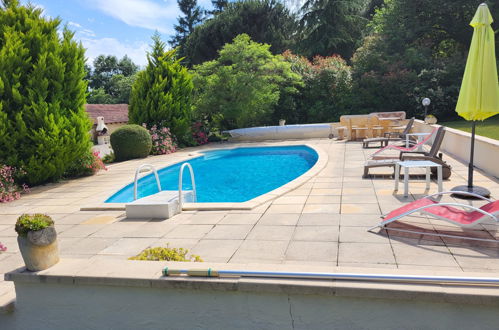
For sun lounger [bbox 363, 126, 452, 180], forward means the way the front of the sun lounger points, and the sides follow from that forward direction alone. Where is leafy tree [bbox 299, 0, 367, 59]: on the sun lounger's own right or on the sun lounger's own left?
on the sun lounger's own right

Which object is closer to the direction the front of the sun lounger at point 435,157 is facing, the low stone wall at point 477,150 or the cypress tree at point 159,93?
the cypress tree

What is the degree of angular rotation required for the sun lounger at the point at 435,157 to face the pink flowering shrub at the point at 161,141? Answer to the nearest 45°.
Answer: approximately 45° to its right

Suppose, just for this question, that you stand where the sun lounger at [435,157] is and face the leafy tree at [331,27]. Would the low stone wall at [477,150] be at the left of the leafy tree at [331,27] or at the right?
right

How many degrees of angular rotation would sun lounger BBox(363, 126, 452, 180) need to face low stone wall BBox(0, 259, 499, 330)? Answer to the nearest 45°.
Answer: approximately 90° to its left

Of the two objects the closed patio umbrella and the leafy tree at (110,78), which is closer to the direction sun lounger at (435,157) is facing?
the leafy tree

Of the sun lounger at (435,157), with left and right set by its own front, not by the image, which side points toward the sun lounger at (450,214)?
left

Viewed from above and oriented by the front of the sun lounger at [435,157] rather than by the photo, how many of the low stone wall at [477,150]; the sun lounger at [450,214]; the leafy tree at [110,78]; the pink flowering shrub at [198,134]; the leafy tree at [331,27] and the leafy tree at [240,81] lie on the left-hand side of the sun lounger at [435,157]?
1

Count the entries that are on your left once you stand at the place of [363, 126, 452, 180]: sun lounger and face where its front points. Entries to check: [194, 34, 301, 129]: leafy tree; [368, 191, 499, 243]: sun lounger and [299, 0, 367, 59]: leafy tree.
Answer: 1

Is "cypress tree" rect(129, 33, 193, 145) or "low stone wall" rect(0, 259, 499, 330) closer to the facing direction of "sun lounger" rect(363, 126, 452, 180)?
the cypress tree

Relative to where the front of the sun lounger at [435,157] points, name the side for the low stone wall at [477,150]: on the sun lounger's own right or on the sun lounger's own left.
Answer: on the sun lounger's own right

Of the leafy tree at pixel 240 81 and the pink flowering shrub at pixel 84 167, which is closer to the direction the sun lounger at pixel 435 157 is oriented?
the pink flowering shrub

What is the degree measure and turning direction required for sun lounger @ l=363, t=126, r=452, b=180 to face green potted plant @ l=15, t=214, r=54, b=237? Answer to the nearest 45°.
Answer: approximately 45° to its left

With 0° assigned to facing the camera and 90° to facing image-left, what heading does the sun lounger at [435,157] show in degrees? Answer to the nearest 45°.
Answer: approximately 90°

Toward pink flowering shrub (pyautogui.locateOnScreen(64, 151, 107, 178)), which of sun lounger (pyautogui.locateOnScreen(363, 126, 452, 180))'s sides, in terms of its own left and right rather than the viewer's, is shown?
front

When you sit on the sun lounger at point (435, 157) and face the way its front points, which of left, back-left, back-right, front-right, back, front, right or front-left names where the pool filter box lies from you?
front-left

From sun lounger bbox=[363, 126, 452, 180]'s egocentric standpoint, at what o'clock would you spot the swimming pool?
The swimming pool is roughly at 1 o'clock from the sun lounger.

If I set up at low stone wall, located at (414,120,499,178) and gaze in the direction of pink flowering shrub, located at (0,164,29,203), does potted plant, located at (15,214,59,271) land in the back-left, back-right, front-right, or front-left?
front-left

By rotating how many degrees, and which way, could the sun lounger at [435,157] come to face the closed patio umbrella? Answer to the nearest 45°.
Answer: approximately 90° to its left
